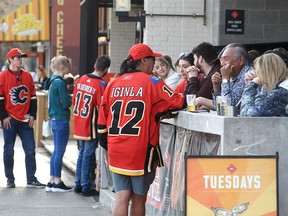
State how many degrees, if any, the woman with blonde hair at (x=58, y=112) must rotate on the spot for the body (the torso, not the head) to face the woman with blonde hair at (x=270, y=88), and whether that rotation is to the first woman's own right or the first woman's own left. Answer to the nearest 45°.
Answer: approximately 90° to the first woman's own right

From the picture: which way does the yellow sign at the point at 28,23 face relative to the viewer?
toward the camera

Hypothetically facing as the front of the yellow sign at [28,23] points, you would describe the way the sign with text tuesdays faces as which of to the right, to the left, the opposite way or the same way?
the same way

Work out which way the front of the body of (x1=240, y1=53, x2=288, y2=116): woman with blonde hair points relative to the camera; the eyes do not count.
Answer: to the viewer's left

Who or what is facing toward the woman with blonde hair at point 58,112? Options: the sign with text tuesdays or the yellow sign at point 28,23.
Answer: the yellow sign

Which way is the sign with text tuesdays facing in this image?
toward the camera

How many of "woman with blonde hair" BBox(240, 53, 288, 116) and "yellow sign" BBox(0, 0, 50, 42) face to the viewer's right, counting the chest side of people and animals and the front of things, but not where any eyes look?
0

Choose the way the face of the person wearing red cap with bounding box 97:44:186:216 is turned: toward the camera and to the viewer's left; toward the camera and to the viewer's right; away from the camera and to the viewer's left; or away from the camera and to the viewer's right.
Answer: away from the camera and to the viewer's right

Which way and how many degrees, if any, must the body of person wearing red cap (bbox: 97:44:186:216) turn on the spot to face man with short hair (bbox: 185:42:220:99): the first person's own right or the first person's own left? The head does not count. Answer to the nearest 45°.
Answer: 0° — they already face them

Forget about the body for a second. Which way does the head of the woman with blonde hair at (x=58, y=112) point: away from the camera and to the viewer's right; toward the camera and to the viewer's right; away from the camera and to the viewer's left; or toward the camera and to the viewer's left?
away from the camera and to the viewer's right

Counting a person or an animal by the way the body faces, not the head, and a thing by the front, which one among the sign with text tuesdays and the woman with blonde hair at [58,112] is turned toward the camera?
the sign with text tuesdays

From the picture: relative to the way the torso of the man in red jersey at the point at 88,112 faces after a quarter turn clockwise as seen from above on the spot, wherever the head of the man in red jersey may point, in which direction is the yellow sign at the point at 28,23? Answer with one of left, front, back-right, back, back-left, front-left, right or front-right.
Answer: back-left

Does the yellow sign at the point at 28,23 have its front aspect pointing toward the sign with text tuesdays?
yes

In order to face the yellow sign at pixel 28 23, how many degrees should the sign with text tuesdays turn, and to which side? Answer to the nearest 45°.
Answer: approximately 180°

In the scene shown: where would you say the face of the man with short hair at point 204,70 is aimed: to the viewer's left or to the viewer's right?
to the viewer's left

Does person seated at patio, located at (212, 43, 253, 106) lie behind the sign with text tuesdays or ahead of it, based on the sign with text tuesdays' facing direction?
behind

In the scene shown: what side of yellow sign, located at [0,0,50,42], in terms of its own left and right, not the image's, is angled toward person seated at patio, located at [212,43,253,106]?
front
